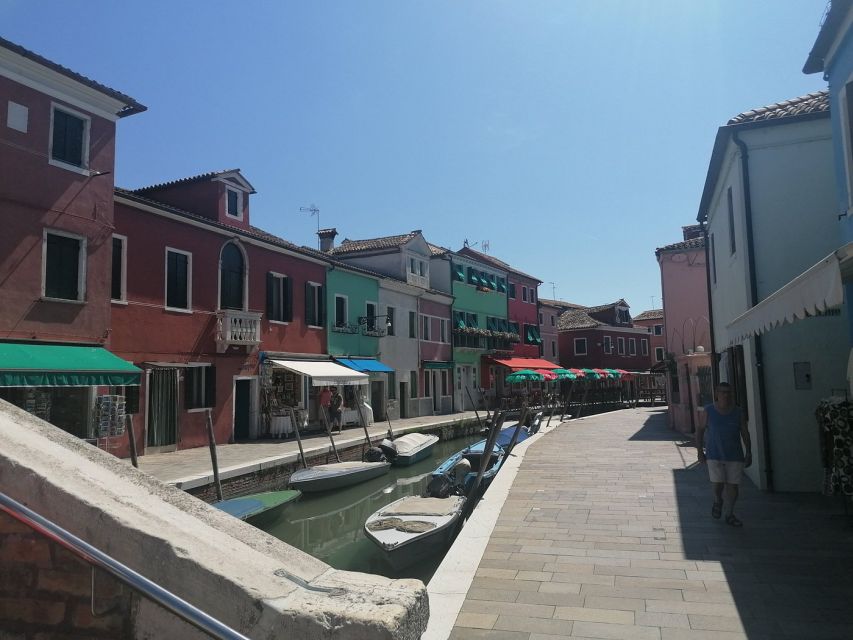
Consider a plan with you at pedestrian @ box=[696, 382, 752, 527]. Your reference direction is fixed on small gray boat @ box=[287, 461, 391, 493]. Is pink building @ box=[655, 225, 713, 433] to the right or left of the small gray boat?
right

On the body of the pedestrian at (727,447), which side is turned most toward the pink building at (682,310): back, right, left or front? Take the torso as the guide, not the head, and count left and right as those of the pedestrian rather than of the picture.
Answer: back

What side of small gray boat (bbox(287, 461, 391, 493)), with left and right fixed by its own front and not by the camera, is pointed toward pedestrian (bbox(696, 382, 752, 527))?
left

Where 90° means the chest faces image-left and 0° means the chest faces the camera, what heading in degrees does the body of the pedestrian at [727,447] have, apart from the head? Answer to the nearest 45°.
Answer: approximately 0°

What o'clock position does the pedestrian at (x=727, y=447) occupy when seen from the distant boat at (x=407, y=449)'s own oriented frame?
The pedestrian is roughly at 4 o'clock from the distant boat.

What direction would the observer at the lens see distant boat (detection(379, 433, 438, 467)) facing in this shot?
facing away from the viewer and to the right of the viewer

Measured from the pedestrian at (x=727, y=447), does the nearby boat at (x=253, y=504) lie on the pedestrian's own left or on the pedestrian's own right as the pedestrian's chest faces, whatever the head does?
on the pedestrian's own right
